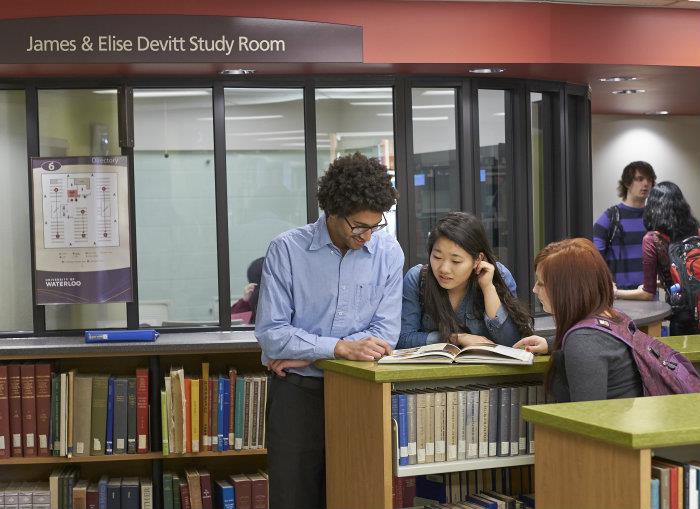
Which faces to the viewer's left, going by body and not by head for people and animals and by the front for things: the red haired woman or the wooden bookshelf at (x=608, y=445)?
the red haired woman

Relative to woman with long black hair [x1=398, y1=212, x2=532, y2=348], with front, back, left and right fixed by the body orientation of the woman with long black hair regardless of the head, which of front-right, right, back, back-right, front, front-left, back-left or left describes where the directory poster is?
back-right

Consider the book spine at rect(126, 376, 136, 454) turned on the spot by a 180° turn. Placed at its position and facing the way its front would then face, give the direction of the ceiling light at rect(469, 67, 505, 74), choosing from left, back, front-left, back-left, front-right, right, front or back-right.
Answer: right

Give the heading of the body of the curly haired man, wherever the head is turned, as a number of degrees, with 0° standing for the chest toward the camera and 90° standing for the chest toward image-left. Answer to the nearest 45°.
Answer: approximately 315°

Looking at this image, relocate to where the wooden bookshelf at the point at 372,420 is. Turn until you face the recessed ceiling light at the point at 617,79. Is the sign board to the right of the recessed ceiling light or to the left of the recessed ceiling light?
left

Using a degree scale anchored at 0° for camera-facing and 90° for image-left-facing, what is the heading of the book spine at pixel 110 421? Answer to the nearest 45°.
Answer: approximately 0°

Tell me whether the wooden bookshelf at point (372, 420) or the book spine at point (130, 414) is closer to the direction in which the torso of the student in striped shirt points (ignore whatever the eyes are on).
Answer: the wooden bookshelf

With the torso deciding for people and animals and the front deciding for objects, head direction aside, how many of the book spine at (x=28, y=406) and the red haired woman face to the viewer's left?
1

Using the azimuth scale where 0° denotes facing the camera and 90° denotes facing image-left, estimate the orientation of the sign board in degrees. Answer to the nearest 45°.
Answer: approximately 0°

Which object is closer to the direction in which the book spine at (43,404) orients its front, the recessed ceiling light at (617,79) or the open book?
the open book
